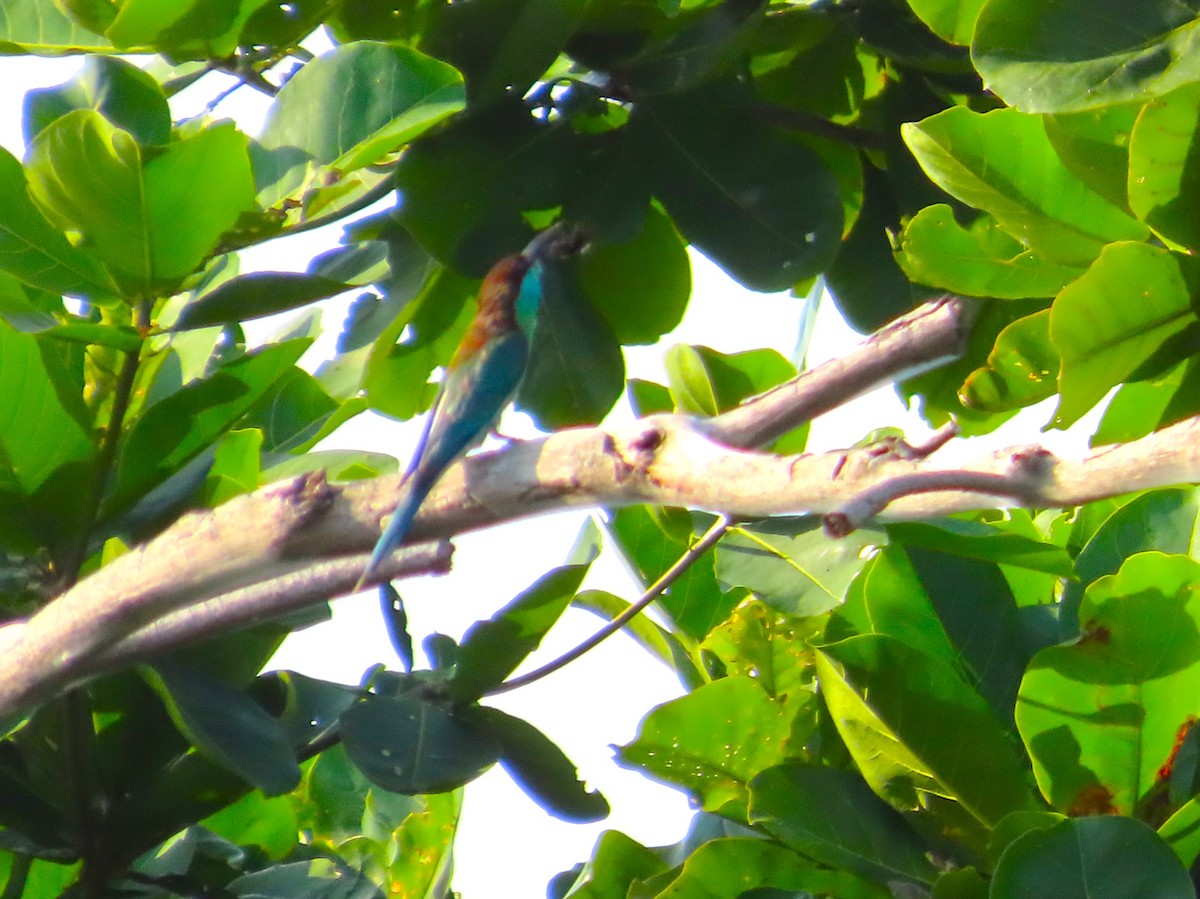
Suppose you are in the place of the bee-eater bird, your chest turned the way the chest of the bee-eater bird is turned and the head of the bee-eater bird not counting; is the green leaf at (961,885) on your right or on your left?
on your right

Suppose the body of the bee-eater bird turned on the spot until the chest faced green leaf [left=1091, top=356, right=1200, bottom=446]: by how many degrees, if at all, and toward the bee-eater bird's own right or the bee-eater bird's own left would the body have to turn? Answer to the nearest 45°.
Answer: approximately 45° to the bee-eater bird's own right
